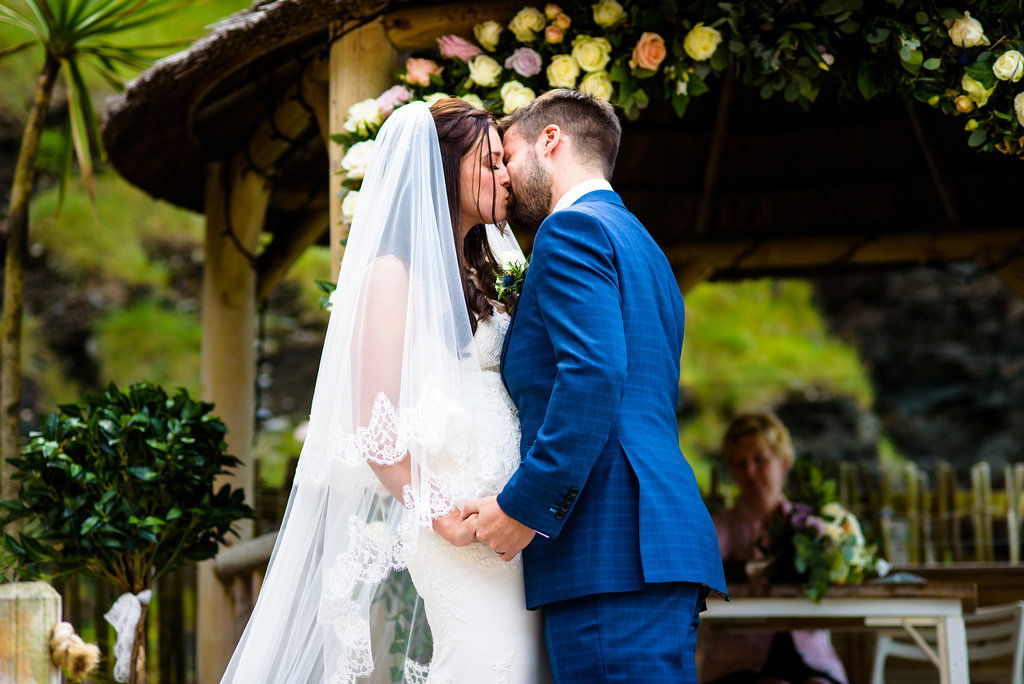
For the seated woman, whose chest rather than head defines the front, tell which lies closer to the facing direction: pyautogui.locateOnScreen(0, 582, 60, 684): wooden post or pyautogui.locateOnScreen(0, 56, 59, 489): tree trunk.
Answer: the wooden post

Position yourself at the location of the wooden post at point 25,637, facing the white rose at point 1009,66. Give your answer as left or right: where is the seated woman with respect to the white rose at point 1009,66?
left

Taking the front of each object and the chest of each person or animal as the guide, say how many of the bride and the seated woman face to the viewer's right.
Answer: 1

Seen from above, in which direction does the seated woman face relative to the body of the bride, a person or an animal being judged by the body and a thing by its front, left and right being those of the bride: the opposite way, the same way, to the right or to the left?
to the right

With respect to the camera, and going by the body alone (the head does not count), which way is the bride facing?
to the viewer's right

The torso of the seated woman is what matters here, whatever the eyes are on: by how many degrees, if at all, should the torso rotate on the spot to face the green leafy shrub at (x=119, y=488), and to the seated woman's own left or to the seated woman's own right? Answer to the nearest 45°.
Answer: approximately 45° to the seated woman's own right

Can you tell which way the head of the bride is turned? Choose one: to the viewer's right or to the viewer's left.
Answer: to the viewer's right

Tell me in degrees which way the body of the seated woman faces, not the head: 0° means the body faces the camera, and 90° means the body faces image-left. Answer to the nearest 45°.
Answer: approximately 0°

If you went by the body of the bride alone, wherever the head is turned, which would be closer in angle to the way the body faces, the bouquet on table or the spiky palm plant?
the bouquet on table
